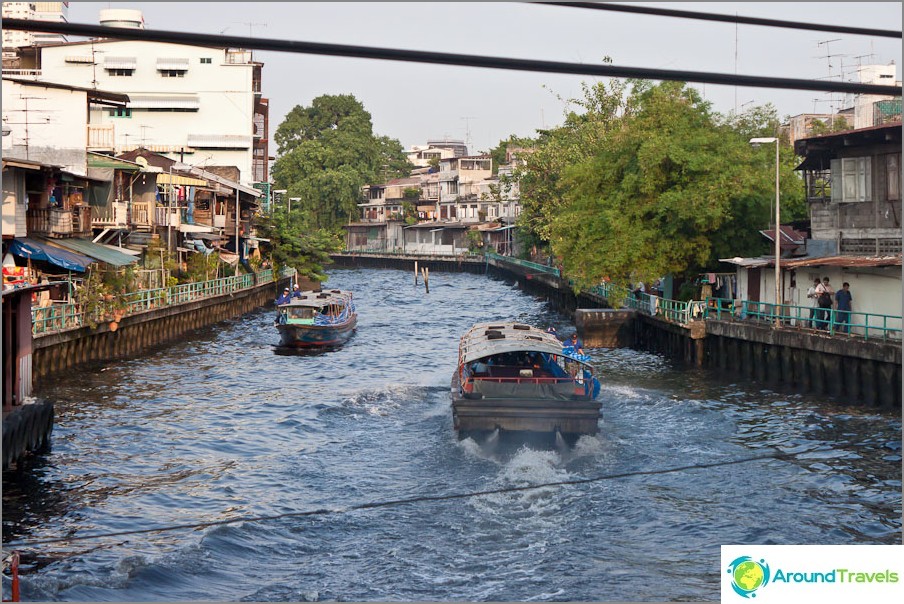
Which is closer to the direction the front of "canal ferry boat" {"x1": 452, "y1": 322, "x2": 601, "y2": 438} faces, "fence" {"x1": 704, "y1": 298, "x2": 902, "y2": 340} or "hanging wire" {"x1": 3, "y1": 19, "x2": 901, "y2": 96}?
the fence

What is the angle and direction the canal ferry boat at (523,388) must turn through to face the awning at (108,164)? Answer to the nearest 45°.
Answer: approximately 45° to its left

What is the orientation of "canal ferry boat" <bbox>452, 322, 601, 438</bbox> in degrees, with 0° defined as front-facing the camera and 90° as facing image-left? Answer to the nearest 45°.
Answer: approximately 180°

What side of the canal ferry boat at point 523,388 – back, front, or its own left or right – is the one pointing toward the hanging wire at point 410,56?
back

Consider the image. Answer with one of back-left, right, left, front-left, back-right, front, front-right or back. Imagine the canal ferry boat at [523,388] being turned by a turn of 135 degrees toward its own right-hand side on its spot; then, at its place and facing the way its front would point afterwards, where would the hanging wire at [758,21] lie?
front-right

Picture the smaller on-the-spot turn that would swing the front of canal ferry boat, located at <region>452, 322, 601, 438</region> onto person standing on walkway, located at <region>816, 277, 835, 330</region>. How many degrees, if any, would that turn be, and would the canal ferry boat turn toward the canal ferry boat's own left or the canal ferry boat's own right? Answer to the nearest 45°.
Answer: approximately 45° to the canal ferry boat's own right

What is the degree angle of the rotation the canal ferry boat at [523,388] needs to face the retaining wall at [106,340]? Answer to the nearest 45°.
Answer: approximately 45° to its left

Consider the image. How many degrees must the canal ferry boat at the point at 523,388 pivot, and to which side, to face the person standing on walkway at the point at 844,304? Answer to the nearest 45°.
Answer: approximately 45° to its right
